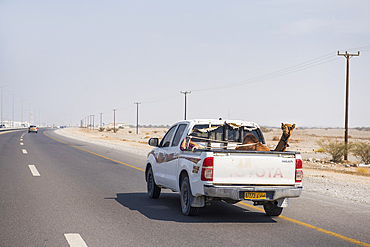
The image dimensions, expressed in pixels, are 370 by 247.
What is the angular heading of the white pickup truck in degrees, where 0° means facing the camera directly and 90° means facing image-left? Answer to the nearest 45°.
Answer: approximately 135°

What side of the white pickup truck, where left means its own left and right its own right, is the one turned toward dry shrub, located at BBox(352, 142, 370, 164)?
right
